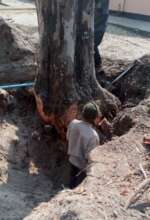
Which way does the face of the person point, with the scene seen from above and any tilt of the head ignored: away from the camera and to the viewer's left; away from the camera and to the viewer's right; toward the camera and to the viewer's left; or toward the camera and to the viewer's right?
away from the camera and to the viewer's right

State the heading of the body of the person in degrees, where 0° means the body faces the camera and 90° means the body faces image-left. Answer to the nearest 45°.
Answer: approximately 225°
